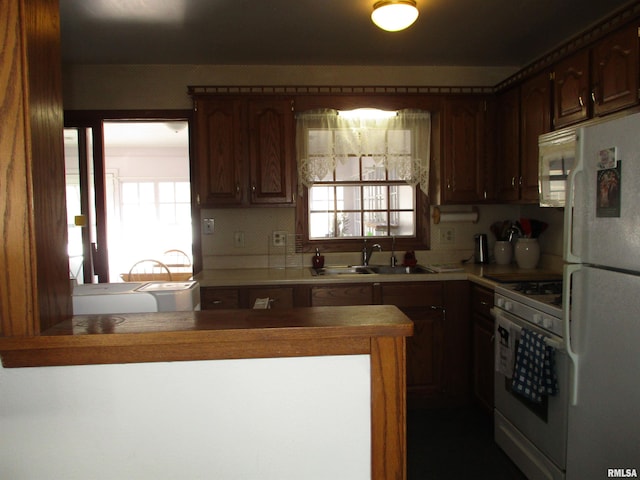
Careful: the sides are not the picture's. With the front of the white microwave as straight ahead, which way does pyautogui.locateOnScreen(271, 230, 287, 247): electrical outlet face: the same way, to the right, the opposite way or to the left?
to the left

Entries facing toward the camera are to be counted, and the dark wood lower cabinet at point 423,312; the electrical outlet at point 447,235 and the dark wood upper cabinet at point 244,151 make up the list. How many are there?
3

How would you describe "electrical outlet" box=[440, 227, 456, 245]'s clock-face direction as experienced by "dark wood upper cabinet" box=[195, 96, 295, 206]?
The electrical outlet is roughly at 9 o'clock from the dark wood upper cabinet.

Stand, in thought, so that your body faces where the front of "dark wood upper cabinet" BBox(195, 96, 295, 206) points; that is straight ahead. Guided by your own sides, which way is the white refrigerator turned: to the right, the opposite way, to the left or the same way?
to the right

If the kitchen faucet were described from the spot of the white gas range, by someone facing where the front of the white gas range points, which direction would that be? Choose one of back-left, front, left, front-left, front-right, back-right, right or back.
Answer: right

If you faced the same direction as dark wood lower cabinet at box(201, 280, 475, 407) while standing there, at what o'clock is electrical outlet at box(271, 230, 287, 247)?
The electrical outlet is roughly at 4 o'clock from the dark wood lower cabinet.

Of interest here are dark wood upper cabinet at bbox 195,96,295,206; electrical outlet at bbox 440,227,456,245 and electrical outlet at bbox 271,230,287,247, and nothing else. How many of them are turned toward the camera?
3

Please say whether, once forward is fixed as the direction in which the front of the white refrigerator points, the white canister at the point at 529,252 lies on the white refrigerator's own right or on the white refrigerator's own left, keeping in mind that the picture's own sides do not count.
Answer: on the white refrigerator's own right

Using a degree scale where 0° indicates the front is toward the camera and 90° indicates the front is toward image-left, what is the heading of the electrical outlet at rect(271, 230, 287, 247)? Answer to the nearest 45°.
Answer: approximately 0°

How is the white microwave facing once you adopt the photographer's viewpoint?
facing the viewer and to the left of the viewer

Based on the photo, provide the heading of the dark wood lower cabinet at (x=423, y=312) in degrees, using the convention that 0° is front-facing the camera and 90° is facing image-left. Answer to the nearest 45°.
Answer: approximately 0°

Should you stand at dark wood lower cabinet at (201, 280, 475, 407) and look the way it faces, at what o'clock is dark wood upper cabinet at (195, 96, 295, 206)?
The dark wood upper cabinet is roughly at 3 o'clock from the dark wood lower cabinet.
